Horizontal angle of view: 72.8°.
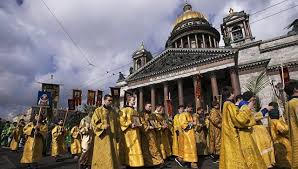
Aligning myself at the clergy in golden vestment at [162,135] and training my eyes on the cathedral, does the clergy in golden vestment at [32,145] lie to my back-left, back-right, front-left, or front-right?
back-left

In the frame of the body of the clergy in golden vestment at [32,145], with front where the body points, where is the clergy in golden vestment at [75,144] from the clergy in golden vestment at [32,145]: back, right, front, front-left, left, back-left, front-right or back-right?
back-left

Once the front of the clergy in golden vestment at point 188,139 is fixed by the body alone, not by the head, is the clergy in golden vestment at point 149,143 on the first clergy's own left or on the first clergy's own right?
on the first clergy's own right

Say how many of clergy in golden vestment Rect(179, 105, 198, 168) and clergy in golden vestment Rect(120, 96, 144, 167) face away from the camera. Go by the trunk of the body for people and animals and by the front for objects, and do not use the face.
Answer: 0

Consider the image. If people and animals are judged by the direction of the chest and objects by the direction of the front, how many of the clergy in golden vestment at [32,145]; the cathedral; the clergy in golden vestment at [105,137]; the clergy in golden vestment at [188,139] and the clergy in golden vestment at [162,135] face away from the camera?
0

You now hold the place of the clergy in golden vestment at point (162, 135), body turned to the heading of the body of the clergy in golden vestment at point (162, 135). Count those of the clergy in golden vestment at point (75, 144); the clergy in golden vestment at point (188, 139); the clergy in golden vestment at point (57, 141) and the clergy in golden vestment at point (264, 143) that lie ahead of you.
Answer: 2

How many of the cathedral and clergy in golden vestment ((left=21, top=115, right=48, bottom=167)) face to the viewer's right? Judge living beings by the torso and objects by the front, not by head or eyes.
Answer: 0

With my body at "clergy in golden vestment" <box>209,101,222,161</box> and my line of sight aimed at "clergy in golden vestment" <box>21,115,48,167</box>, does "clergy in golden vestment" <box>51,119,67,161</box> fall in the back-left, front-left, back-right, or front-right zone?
front-right

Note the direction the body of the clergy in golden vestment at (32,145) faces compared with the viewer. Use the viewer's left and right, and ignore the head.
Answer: facing the viewer

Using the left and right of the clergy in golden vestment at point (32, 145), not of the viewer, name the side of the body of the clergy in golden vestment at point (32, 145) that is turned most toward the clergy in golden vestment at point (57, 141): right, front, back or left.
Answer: back
